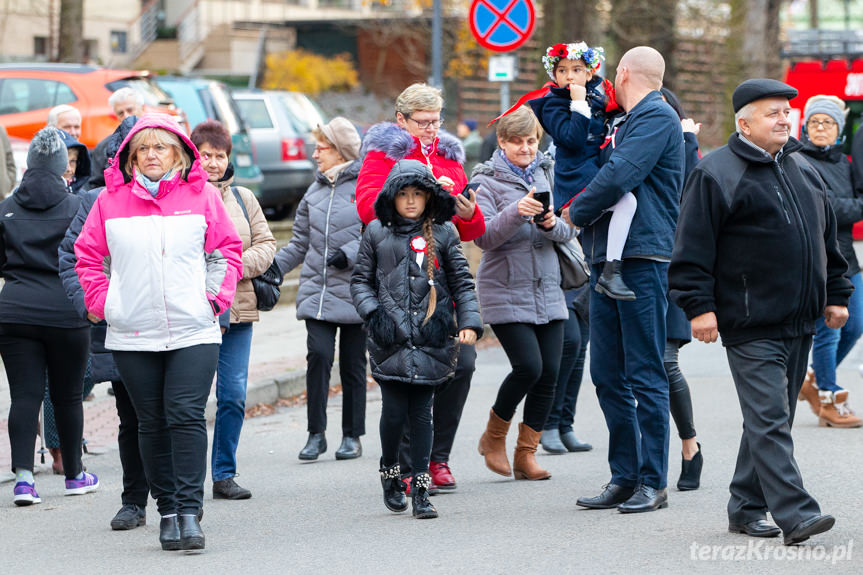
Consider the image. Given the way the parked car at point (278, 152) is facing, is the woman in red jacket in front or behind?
behind

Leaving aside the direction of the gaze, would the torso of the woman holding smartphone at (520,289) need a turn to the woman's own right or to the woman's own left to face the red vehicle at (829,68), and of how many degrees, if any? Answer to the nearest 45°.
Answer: approximately 135° to the woman's own left

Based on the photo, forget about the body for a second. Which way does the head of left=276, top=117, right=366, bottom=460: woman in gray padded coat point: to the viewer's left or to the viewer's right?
to the viewer's left

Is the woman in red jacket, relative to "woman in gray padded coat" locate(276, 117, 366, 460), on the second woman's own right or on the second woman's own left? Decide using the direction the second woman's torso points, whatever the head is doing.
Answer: on the second woman's own left

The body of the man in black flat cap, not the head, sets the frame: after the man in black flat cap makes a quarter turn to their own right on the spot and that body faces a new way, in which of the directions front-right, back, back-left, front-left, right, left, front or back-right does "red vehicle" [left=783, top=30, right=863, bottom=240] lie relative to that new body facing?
back-right

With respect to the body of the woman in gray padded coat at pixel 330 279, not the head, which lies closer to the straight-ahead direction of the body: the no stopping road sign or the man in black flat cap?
the man in black flat cap

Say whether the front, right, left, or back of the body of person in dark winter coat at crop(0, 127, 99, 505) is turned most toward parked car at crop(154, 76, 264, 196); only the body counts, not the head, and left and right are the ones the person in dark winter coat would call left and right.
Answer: front

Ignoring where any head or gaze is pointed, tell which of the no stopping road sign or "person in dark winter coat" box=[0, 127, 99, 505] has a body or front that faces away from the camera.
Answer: the person in dark winter coat

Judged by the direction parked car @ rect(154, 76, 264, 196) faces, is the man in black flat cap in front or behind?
behind

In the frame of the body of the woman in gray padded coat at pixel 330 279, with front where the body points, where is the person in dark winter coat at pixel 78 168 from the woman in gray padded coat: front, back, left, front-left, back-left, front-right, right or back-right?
front-right

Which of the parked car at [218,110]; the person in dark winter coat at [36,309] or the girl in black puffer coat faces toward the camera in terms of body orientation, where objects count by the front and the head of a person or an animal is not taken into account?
the girl in black puffer coat

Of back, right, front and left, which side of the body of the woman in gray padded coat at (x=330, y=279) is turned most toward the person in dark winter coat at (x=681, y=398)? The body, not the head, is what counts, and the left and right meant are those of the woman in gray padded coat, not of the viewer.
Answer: left

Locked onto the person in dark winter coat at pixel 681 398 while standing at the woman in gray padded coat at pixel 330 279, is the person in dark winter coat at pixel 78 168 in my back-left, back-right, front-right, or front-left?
back-right

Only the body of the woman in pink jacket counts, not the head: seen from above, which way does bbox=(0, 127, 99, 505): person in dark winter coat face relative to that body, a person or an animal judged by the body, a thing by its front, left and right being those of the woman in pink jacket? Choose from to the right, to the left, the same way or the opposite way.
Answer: the opposite way
